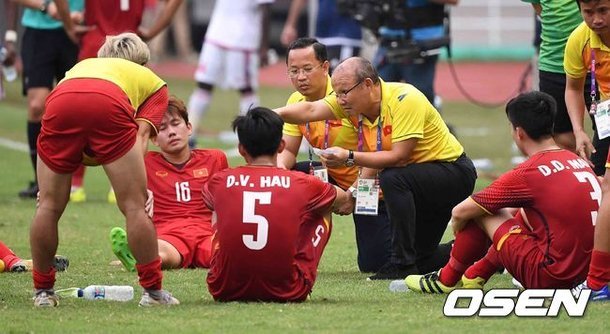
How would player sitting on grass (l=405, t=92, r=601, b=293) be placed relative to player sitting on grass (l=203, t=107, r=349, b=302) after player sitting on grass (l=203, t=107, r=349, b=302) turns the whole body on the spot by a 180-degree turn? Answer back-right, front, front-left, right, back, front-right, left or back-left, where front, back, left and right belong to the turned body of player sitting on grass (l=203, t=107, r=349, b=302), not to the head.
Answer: left

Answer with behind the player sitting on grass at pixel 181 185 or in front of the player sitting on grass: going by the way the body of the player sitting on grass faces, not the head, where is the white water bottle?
in front

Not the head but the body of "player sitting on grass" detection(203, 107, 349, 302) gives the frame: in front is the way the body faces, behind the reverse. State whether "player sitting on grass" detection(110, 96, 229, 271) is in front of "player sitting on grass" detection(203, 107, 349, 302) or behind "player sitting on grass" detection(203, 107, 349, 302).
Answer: in front

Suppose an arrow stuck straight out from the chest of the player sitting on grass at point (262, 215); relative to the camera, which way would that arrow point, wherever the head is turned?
away from the camera

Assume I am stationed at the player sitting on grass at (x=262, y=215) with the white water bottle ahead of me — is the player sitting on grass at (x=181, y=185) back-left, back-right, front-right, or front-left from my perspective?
front-right

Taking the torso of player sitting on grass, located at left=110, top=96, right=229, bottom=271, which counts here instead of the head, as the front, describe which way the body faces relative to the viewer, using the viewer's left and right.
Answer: facing the viewer

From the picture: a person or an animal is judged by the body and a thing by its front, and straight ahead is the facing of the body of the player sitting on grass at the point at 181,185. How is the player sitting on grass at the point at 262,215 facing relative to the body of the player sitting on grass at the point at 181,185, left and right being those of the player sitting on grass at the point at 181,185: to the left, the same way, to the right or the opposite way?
the opposite way

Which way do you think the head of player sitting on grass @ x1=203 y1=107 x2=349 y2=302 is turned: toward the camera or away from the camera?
away from the camera

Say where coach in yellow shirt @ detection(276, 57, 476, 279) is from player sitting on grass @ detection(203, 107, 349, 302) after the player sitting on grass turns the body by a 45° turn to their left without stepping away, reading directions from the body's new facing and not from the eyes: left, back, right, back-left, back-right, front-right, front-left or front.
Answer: right

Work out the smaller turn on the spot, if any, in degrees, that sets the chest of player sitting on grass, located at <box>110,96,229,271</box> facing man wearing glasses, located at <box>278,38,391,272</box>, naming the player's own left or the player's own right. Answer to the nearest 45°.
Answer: approximately 90° to the player's own left

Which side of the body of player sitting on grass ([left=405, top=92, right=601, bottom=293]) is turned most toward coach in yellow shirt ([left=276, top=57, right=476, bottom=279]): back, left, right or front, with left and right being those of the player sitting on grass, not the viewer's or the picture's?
front

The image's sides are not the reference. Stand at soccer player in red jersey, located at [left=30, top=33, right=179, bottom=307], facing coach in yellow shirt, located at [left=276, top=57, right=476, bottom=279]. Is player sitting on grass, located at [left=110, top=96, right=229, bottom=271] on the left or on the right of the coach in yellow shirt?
left

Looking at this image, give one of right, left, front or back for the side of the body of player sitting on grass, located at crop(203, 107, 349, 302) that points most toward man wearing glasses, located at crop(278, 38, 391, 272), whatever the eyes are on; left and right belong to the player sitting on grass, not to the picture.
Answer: front

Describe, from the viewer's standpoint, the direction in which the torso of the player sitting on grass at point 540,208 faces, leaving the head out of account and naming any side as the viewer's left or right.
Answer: facing away from the viewer and to the left of the viewer

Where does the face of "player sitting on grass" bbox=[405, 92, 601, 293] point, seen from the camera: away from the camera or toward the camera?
away from the camera

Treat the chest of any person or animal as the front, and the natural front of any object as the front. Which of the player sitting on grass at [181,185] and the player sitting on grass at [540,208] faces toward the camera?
the player sitting on grass at [181,185]

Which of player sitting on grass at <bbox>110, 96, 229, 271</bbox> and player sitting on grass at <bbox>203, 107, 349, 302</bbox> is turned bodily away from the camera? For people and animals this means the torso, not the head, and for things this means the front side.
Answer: player sitting on grass at <bbox>203, 107, 349, 302</bbox>
